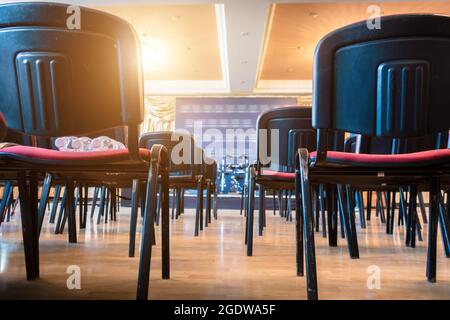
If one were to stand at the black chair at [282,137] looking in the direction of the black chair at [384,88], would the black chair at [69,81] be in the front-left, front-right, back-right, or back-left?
front-right

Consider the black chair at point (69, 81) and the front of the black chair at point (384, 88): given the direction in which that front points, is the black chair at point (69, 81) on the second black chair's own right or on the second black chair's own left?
on the second black chair's own left

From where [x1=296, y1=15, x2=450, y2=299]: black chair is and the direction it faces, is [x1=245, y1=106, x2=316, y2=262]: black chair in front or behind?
in front

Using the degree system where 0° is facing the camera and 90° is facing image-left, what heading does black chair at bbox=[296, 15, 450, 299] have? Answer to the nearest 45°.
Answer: approximately 180°
